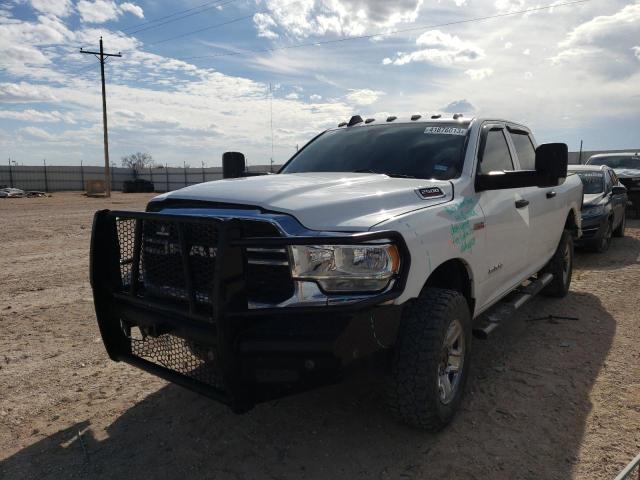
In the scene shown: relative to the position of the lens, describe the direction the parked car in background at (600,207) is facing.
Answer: facing the viewer and to the left of the viewer

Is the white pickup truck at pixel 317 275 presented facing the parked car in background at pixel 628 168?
no

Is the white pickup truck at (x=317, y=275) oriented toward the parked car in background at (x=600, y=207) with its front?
no

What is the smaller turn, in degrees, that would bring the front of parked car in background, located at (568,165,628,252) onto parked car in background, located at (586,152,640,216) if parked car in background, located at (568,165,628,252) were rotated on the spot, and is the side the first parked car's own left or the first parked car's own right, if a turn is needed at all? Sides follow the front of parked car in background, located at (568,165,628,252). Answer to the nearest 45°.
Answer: approximately 135° to the first parked car's own right

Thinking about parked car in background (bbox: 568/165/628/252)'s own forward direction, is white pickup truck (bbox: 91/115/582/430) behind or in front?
in front

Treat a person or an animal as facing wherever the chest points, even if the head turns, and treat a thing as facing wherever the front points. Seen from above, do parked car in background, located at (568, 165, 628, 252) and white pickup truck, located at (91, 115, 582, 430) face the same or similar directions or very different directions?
same or similar directions

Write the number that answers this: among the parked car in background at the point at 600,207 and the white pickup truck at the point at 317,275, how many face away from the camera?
0

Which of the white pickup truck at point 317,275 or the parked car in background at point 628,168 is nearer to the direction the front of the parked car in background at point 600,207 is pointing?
the white pickup truck
